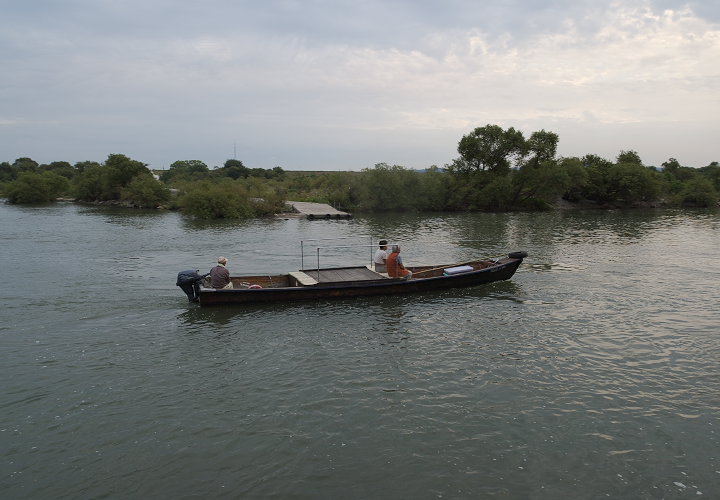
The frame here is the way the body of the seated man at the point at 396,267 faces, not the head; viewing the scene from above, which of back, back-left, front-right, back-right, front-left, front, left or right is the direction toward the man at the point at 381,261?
back-left

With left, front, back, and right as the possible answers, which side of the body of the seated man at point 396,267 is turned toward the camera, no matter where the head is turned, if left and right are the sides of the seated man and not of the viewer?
right

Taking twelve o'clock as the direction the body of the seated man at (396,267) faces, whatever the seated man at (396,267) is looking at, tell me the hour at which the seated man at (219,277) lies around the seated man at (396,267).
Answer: the seated man at (219,277) is roughly at 5 o'clock from the seated man at (396,267).

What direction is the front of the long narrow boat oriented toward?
to the viewer's right
